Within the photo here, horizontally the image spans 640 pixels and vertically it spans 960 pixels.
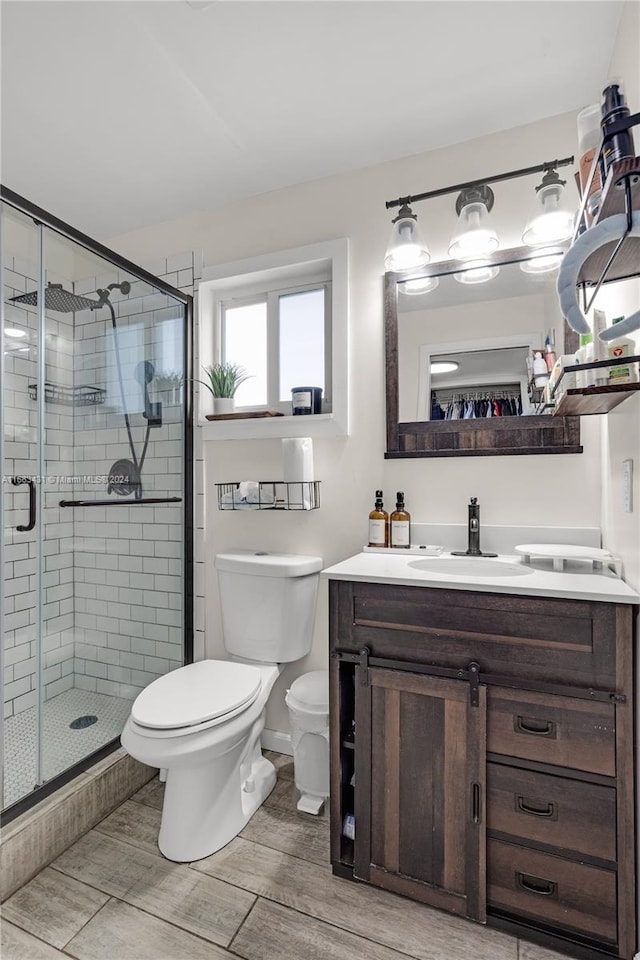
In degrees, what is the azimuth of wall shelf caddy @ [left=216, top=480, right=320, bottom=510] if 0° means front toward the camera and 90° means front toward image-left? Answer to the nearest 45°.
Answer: approximately 0°

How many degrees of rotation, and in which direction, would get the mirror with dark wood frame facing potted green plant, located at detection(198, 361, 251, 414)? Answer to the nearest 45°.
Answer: approximately 90° to its right

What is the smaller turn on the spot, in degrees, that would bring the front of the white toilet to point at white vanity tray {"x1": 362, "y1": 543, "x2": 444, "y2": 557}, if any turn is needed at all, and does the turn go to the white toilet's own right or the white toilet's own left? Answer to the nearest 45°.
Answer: approximately 135° to the white toilet's own left

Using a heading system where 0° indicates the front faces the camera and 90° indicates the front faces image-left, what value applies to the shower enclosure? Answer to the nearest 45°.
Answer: approximately 315°

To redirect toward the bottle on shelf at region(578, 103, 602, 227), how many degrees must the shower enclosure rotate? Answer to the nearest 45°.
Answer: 0° — it already faces it

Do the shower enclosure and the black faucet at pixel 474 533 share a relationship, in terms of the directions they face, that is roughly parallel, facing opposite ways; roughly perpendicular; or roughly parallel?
roughly perpendicular

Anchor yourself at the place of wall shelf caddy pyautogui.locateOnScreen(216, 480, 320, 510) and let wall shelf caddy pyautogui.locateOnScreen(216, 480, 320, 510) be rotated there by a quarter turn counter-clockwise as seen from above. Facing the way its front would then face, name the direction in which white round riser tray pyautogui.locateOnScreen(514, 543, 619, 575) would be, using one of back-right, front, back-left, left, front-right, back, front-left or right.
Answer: front-right

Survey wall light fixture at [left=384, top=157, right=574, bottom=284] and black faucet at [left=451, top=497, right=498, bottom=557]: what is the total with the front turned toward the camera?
2

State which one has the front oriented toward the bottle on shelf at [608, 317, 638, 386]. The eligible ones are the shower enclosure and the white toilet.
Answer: the shower enclosure
